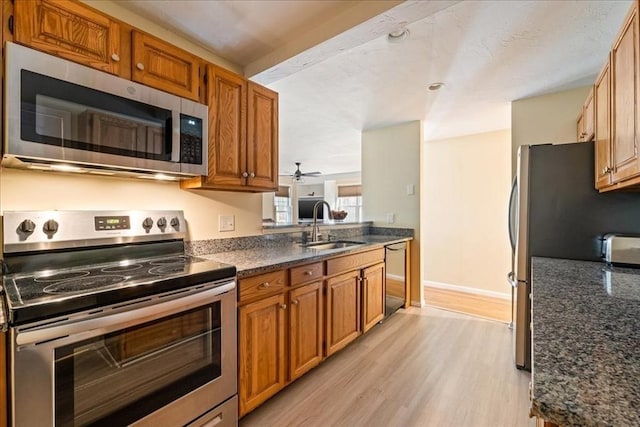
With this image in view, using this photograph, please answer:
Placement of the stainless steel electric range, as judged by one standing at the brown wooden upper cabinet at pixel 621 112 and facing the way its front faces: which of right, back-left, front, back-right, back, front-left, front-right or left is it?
front-left

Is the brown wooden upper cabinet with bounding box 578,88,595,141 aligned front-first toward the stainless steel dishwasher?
yes

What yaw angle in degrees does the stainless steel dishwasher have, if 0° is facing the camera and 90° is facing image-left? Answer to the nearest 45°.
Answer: approximately 315°

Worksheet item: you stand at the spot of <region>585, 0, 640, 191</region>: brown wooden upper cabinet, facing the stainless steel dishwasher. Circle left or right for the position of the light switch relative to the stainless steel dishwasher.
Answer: left

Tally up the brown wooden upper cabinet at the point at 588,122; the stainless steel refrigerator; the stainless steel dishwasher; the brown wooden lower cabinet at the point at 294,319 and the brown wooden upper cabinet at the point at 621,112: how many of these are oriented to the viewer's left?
3

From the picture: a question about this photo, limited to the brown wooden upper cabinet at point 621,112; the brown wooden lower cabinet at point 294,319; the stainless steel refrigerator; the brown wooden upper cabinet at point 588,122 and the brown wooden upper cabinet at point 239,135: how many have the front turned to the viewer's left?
3

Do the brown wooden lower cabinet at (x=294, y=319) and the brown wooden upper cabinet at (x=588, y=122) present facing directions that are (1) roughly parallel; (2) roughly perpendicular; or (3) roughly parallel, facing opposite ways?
roughly parallel, facing opposite ways

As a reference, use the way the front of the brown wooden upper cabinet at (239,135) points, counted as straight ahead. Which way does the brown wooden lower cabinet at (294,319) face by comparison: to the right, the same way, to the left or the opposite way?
the same way

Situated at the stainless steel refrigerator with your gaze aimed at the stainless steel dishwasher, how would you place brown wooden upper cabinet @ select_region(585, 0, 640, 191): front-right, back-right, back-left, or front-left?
back-left

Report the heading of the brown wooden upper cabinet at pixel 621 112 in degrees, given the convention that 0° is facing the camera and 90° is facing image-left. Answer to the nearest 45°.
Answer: approximately 90°

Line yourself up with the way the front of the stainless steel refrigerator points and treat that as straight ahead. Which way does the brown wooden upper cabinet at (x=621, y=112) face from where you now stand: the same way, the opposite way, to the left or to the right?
the same way

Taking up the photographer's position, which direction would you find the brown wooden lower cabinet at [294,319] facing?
facing the viewer and to the right of the viewer

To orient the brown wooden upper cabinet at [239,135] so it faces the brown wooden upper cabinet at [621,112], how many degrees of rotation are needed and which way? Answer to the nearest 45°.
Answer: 0° — it already faces it

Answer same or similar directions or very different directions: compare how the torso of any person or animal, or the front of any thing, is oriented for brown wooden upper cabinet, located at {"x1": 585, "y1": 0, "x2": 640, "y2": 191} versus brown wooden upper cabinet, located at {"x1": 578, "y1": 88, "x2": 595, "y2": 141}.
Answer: same or similar directions

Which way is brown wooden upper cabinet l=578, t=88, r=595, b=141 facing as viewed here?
to the viewer's left
